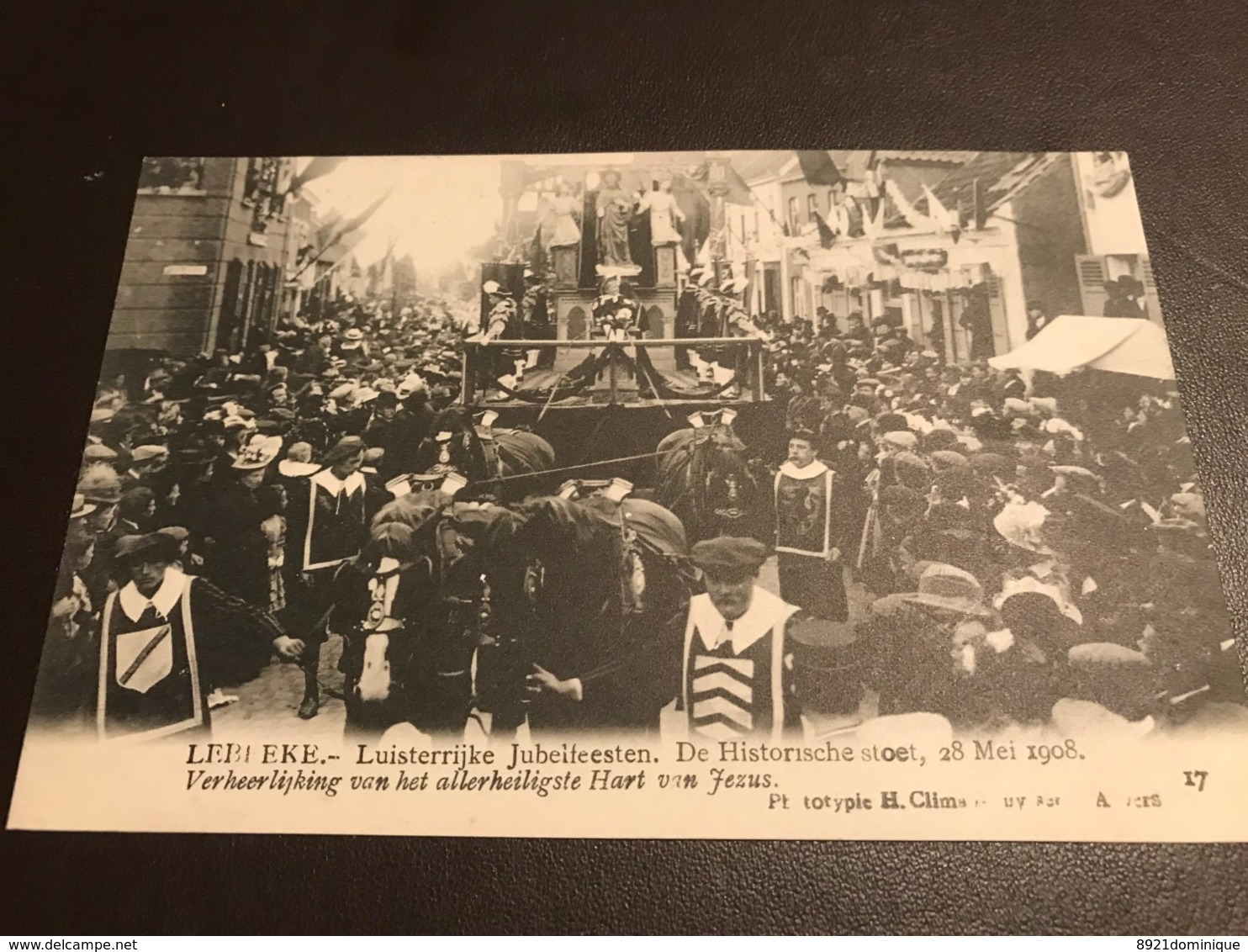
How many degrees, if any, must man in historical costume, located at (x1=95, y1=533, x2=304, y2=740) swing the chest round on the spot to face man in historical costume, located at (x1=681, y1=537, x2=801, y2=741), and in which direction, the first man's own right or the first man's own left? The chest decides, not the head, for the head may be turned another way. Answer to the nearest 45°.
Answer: approximately 45° to the first man's own left

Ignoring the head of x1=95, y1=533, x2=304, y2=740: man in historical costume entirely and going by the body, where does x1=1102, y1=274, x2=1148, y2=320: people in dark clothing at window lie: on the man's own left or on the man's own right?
on the man's own left

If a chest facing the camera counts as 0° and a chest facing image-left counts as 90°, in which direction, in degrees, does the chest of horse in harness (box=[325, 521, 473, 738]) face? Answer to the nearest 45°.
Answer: approximately 0°

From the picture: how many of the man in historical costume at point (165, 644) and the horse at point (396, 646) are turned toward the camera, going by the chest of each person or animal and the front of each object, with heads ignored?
2
